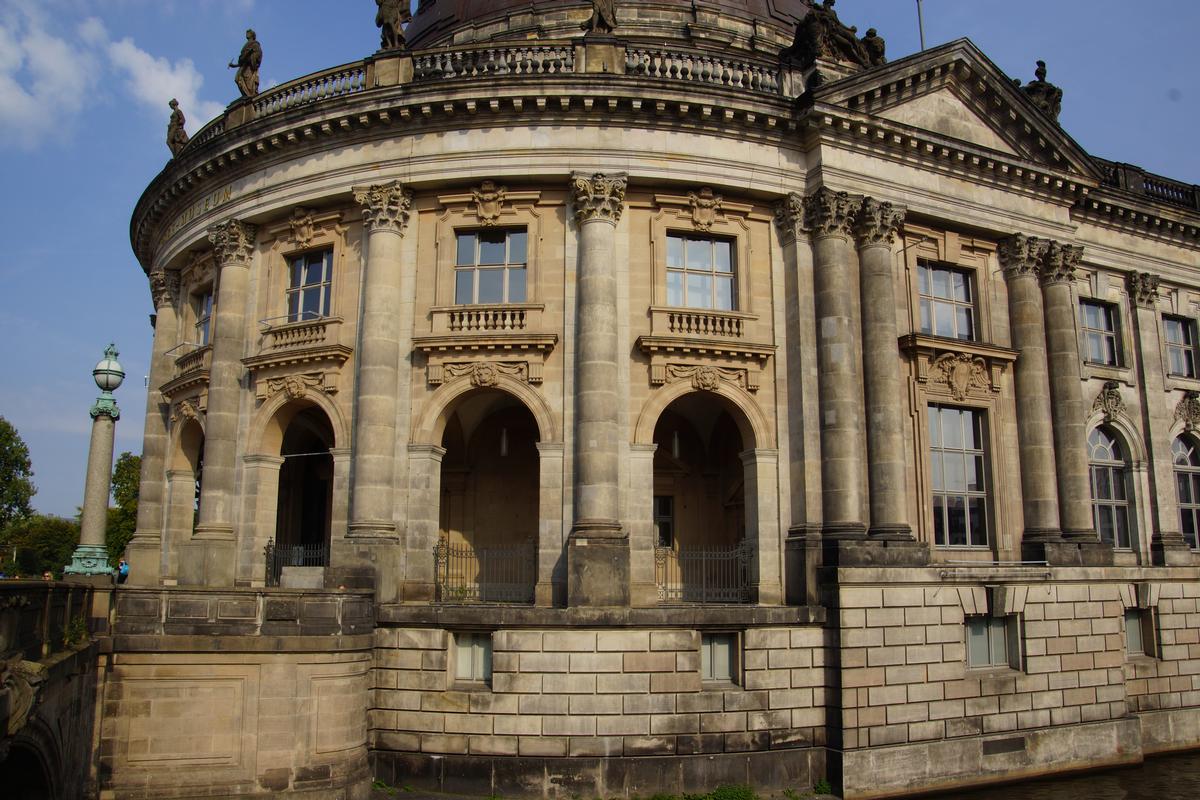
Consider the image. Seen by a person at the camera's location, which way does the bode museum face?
facing the viewer and to the left of the viewer
